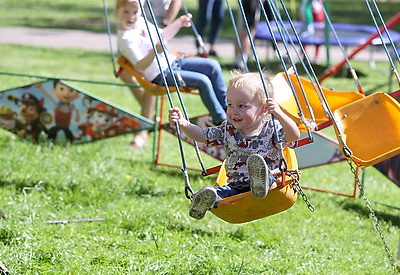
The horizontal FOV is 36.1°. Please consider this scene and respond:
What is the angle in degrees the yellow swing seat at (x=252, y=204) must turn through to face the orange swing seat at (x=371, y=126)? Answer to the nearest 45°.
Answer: approximately 135° to its left

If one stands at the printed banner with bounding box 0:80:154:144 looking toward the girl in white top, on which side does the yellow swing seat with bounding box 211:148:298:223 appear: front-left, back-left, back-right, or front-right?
front-right

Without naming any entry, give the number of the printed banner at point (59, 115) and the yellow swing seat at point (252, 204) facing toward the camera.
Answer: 2

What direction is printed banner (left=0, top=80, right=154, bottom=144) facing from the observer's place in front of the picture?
facing the viewer

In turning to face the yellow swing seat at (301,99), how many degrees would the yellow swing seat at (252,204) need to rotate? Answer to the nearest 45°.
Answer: approximately 180°

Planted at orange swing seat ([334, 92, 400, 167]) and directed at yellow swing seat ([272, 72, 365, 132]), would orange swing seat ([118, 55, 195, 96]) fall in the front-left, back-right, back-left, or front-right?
front-left

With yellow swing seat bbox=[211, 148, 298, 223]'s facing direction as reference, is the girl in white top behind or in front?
behind

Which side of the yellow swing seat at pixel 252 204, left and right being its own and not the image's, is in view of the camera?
front

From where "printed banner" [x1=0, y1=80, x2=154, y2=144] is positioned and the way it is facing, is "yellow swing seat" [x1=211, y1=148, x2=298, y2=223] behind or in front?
in front
